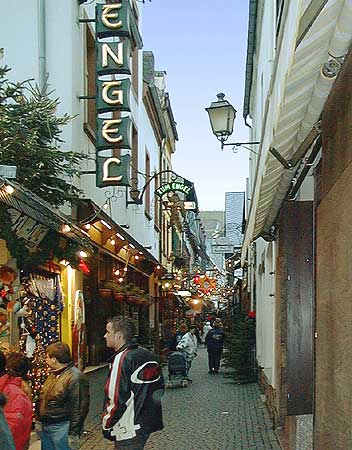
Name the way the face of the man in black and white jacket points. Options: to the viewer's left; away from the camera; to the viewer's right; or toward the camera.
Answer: to the viewer's left

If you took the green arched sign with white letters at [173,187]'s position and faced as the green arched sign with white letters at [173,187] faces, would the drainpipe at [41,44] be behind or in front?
in front

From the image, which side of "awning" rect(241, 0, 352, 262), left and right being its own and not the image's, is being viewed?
left

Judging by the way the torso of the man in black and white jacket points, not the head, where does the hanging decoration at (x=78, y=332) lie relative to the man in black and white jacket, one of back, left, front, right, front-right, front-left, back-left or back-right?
front-right

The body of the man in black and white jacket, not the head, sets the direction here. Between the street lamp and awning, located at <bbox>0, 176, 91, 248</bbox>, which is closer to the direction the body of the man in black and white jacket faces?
the awning

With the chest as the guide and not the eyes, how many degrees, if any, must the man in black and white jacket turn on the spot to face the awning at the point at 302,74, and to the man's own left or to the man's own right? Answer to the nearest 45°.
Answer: approximately 135° to the man's own left

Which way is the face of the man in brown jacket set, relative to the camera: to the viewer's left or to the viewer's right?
to the viewer's left

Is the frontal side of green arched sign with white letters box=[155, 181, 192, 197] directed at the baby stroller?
yes

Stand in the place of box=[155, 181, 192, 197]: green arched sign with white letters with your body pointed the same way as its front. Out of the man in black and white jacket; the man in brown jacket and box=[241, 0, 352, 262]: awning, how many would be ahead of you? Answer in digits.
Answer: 3
